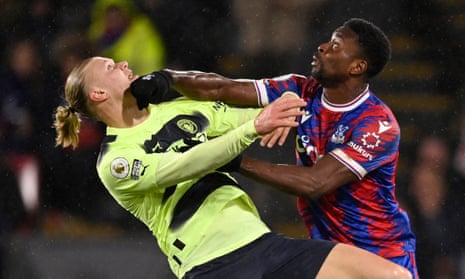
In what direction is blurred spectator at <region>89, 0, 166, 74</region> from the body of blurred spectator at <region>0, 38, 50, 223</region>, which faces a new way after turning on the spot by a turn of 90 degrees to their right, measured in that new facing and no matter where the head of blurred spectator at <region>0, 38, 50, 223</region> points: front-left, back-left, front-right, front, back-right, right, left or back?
back

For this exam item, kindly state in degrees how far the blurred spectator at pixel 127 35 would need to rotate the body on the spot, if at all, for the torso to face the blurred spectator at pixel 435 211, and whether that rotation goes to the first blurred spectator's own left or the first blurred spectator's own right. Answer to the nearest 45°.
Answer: approximately 90° to the first blurred spectator's own left

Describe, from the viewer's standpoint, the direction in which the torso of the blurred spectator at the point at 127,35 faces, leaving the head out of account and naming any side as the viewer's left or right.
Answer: facing the viewer and to the left of the viewer

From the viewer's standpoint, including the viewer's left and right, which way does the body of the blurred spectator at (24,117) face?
facing the viewer

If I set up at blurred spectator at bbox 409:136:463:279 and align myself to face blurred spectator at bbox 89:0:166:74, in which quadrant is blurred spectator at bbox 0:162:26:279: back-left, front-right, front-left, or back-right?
front-left

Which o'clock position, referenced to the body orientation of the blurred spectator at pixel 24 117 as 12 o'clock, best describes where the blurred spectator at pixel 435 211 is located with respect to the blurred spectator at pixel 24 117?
the blurred spectator at pixel 435 211 is roughly at 10 o'clock from the blurred spectator at pixel 24 117.
